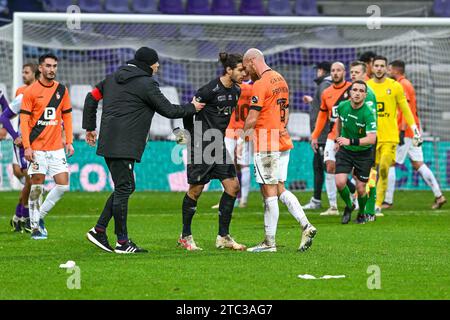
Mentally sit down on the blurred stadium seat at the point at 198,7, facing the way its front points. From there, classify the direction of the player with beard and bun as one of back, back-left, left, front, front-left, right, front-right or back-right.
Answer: front

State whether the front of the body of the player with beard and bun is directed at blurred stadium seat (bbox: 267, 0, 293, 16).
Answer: no

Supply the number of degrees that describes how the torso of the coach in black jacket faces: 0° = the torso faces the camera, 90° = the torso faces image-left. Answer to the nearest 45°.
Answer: approximately 225°

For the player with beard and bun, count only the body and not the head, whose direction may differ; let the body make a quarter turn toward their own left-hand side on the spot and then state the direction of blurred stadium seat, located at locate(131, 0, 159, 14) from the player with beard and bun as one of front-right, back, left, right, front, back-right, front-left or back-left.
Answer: front-left

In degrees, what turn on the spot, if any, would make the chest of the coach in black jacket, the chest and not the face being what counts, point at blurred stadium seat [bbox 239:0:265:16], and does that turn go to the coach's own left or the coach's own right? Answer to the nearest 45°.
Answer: approximately 45° to the coach's own left

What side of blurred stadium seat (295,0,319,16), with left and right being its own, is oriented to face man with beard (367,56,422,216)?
front

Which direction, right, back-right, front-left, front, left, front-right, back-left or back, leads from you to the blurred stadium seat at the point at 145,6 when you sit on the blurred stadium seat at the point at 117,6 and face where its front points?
left

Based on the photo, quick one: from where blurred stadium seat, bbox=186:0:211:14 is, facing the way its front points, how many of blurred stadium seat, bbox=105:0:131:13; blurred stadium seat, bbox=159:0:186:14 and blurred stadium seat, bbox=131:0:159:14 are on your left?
0

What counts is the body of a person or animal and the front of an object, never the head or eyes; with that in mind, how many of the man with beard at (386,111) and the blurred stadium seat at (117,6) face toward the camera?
2

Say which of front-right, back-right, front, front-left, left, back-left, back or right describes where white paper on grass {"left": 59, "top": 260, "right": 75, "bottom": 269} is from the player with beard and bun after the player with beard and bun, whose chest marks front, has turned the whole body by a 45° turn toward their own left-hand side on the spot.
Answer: back-right

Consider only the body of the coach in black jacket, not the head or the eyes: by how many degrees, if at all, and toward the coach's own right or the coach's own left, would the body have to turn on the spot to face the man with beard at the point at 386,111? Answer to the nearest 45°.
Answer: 0° — they already face them

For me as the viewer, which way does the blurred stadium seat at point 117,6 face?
facing the viewer

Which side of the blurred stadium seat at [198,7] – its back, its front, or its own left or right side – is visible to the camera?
front

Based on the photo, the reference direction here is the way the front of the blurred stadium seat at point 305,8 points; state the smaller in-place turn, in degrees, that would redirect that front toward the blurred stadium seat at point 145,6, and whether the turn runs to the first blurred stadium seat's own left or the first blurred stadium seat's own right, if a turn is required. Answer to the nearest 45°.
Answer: approximately 90° to the first blurred stadium seat's own right

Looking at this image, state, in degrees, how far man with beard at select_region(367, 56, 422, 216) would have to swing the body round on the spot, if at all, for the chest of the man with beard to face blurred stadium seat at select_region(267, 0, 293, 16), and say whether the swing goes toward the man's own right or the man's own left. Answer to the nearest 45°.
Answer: approximately 180°

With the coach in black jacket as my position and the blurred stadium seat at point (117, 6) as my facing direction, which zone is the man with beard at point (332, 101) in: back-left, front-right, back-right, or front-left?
front-right

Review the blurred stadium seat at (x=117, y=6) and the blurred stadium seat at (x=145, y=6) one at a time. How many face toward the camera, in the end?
2

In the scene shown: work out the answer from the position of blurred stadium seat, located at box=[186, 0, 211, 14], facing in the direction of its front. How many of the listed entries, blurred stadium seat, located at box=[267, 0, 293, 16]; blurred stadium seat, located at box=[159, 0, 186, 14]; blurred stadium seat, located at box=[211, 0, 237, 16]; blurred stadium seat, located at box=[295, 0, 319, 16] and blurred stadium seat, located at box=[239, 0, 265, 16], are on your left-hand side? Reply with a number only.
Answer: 4

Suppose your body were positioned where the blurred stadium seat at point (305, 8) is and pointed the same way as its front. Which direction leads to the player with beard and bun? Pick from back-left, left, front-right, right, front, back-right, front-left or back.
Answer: front

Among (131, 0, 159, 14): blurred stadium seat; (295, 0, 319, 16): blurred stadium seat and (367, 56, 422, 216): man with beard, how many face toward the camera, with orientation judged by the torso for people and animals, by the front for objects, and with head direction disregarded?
3

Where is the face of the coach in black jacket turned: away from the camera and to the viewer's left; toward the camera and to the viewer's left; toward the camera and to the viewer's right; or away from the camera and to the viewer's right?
away from the camera and to the viewer's right

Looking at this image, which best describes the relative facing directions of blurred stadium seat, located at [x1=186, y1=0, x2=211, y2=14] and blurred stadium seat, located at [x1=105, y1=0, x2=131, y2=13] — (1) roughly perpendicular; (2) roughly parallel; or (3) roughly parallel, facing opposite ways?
roughly parallel
